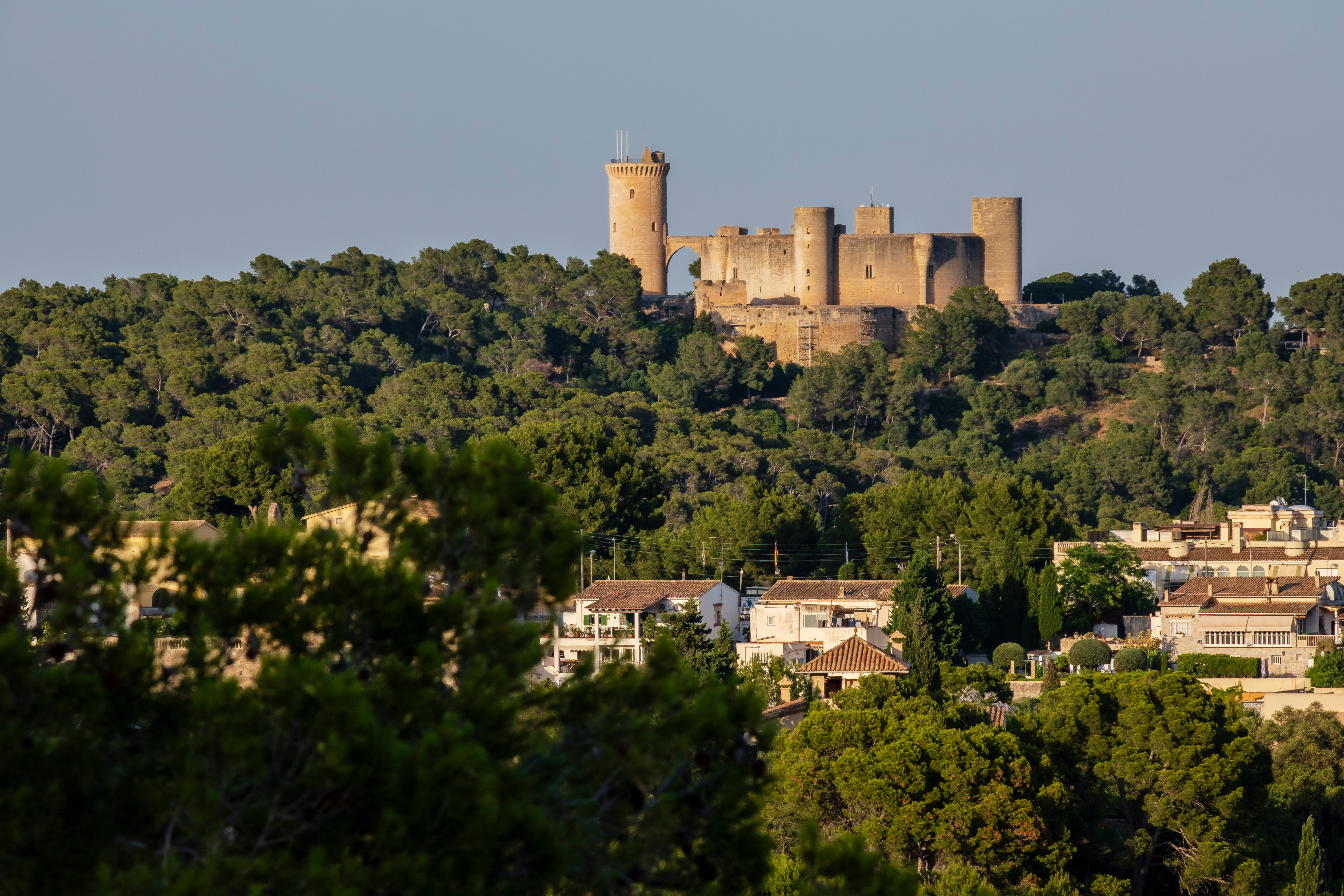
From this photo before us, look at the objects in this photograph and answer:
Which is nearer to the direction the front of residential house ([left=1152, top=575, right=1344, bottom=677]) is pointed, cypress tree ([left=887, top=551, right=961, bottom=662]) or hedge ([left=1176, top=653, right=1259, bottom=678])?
the hedge

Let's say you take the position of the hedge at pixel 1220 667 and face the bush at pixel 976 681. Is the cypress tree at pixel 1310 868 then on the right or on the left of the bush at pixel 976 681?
left

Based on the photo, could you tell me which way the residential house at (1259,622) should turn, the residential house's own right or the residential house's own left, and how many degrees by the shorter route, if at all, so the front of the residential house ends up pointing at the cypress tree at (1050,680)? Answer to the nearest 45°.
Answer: approximately 45° to the residential house's own right

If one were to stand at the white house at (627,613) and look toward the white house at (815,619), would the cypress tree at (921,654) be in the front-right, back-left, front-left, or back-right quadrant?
front-right

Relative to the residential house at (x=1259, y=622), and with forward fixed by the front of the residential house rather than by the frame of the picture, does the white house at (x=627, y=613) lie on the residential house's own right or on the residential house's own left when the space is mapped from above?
on the residential house's own right

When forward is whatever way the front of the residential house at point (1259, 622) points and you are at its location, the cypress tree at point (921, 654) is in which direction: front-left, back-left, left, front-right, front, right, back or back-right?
front-right

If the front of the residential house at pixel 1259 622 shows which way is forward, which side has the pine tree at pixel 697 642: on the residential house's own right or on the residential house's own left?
on the residential house's own right

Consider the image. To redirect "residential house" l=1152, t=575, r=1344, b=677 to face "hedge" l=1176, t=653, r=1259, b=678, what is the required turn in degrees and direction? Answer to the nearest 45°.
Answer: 0° — it already faces it

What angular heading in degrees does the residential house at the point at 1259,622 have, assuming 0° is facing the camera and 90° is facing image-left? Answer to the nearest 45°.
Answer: approximately 0°

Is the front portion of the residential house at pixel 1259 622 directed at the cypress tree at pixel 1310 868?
yes

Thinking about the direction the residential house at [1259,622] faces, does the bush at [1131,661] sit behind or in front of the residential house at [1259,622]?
in front

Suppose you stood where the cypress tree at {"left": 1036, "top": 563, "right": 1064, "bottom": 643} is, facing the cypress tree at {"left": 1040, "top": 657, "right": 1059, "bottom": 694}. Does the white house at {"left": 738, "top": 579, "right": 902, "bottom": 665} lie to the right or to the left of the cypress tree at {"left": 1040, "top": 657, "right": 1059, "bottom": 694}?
right
